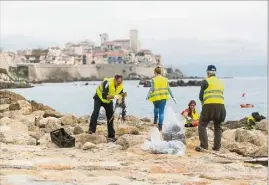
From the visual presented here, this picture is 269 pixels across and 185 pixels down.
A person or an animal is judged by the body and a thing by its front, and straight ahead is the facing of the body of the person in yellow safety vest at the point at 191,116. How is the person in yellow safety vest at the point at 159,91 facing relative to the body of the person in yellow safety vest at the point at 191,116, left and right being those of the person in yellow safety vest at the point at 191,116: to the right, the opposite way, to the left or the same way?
the opposite way

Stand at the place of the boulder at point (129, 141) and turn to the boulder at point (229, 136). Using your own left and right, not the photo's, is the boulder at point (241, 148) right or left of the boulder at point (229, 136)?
right

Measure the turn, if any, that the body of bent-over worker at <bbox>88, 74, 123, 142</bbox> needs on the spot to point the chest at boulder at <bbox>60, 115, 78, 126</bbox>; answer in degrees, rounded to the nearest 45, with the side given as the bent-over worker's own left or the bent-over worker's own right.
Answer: approximately 135° to the bent-over worker's own left

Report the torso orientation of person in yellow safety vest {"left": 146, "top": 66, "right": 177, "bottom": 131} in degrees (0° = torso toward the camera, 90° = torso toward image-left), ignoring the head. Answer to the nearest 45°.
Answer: approximately 180°

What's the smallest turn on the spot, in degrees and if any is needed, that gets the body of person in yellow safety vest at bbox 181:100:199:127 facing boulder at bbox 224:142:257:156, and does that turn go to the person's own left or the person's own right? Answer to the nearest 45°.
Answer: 0° — they already face it

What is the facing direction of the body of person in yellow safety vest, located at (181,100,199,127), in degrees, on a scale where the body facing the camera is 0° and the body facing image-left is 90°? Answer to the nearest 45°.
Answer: approximately 0°

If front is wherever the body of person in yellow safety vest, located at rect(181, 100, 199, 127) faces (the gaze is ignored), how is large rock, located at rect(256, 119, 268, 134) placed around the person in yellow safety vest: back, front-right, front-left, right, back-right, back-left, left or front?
back-left

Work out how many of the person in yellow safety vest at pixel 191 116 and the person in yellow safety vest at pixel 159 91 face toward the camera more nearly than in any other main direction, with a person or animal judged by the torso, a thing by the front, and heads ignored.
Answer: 1

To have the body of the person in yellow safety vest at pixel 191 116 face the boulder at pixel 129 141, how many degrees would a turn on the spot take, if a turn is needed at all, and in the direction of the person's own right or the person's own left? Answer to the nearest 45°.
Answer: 0° — they already face it

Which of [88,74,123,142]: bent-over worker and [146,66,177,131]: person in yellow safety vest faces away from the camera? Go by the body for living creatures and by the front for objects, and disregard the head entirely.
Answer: the person in yellow safety vest
